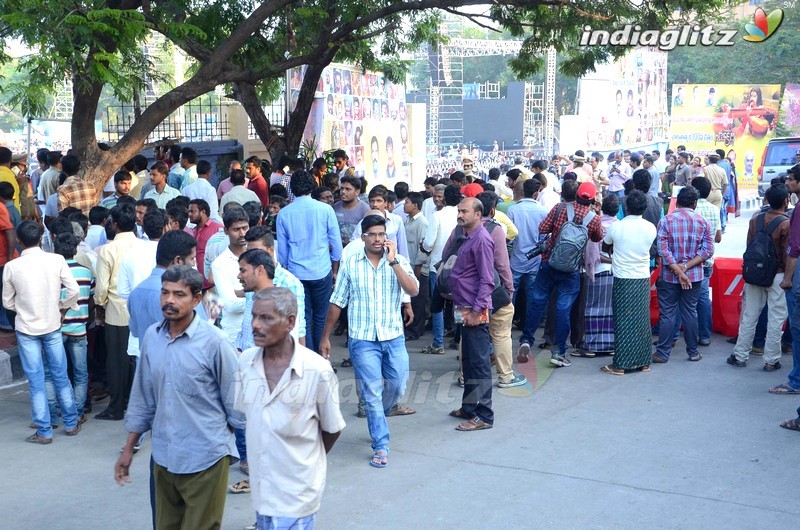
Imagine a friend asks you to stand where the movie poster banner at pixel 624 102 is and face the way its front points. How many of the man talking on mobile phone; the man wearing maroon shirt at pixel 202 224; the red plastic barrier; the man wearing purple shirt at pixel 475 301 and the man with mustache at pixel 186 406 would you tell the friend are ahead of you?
5

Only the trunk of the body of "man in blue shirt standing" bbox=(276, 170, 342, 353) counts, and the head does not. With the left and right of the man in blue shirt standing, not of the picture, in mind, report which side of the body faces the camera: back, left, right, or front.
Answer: back

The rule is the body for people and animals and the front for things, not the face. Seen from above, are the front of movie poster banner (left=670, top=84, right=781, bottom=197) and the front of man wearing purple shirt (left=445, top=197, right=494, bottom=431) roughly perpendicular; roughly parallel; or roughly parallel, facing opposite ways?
roughly perpendicular

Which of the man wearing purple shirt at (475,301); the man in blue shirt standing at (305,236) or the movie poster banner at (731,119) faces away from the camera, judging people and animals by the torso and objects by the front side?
the man in blue shirt standing

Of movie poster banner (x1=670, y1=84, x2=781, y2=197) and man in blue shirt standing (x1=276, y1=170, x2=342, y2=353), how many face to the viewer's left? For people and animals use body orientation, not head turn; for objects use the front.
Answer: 0

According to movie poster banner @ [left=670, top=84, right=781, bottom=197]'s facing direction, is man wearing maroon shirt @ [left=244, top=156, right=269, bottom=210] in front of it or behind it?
in front

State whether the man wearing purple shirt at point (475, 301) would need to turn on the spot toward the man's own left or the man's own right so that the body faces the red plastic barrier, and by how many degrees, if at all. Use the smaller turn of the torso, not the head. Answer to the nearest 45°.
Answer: approximately 135° to the man's own right

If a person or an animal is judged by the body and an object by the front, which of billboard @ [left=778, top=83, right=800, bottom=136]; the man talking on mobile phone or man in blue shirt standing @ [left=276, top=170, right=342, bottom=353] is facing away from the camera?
the man in blue shirt standing

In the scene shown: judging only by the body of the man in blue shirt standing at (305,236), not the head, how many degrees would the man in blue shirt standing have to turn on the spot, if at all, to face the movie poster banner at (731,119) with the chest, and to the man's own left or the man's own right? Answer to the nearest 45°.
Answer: approximately 45° to the man's own right

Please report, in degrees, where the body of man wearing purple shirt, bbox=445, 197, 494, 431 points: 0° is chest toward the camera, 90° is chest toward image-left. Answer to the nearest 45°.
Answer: approximately 90°

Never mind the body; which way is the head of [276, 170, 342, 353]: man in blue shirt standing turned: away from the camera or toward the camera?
away from the camera

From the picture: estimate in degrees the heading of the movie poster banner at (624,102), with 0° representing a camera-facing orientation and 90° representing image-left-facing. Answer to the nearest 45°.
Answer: approximately 0°

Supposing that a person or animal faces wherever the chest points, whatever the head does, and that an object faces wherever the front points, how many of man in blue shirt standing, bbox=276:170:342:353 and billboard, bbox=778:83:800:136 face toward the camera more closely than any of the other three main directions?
1

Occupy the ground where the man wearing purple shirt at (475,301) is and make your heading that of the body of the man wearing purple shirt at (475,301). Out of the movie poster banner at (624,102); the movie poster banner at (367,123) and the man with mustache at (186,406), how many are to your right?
2
